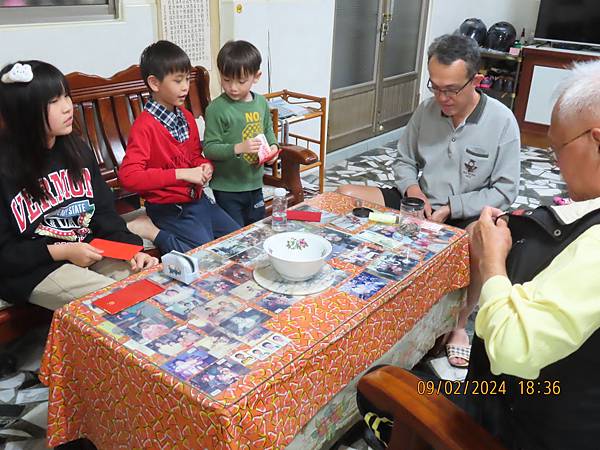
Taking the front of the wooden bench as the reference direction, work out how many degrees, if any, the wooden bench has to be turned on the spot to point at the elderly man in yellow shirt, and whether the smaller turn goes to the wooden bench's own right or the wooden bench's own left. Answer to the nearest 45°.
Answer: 0° — it already faces them

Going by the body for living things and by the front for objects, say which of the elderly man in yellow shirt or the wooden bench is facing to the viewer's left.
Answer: the elderly man in yellow shirt

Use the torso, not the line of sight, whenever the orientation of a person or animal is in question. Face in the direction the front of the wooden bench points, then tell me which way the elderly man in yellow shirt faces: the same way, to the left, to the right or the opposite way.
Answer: the opposite way

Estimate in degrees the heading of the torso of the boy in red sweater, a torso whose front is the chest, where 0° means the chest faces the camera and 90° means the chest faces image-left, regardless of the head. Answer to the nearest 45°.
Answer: approximately 315°

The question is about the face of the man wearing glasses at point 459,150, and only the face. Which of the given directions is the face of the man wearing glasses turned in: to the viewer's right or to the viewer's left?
to the viewer's left

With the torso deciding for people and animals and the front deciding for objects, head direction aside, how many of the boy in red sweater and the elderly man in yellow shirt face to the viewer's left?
1

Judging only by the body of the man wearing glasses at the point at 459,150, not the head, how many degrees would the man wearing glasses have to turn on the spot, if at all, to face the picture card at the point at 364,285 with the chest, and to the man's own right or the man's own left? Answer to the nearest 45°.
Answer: approximately 45° to the man's own left

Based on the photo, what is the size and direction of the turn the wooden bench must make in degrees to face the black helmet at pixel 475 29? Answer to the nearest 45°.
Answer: approximately 90° to its left

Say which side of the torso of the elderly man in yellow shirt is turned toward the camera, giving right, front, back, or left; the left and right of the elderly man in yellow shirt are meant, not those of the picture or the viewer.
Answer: left

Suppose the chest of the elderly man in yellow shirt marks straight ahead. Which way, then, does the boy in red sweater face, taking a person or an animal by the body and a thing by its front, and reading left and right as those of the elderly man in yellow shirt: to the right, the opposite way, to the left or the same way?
the opposite way

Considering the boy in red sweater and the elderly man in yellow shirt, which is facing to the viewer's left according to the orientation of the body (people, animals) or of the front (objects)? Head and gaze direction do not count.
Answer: the elderly man in yellow shirt

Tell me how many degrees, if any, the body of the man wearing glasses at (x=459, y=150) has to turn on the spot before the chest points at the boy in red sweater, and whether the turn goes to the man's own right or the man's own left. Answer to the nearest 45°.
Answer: approximately 45° to the man's own right

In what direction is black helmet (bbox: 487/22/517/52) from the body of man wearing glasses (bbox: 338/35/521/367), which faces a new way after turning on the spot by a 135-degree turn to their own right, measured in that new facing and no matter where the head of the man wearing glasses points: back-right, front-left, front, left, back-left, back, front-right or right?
front

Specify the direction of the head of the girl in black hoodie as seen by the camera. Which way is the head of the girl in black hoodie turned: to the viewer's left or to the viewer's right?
to the viewer's right

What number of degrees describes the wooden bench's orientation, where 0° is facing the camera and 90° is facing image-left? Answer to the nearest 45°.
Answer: approximately 315°
